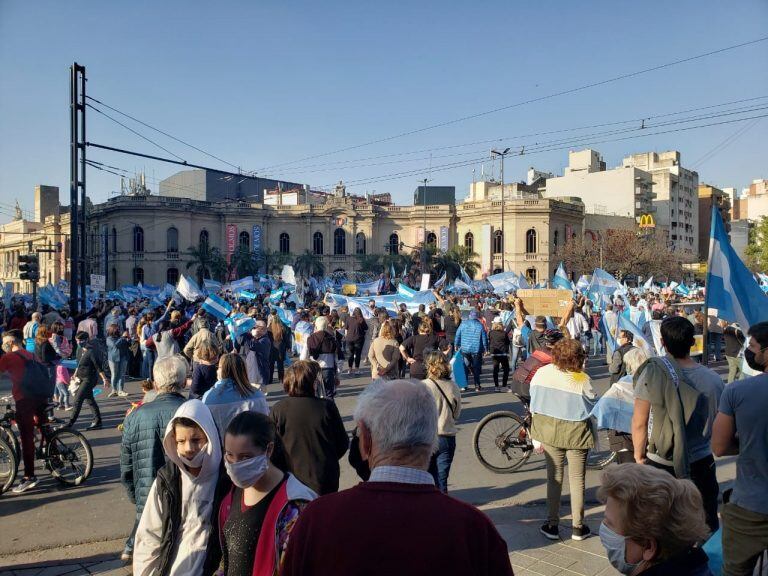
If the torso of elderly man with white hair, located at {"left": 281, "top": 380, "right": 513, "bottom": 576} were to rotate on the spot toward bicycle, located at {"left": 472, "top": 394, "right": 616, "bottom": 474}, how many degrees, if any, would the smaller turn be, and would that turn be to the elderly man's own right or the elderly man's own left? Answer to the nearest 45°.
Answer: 0° — they already face it

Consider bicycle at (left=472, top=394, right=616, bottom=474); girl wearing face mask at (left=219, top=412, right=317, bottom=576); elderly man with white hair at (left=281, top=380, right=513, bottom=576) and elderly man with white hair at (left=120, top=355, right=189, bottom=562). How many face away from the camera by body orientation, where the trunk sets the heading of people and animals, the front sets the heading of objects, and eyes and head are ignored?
2

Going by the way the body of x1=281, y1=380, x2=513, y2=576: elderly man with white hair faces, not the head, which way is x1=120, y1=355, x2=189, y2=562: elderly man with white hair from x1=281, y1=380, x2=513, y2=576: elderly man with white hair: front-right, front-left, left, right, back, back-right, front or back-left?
front-left

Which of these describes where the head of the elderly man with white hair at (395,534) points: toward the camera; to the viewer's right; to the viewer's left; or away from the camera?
away from the camera

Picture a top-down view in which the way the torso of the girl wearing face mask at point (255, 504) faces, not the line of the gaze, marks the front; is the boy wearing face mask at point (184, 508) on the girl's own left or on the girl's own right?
on the girl's own right

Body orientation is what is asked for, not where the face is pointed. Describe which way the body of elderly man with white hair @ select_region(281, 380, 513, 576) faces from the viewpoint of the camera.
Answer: away from the camera

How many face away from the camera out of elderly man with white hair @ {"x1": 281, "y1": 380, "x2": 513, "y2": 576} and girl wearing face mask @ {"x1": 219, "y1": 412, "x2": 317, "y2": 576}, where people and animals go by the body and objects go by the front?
1

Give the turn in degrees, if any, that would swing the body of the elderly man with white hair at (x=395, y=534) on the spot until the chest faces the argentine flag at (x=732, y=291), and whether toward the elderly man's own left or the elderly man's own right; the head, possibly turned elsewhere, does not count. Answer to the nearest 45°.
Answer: approximately 45° to the elderly man's own right

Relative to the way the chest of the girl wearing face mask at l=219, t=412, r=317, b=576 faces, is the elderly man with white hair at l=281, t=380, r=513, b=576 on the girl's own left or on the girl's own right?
on the girl's own left

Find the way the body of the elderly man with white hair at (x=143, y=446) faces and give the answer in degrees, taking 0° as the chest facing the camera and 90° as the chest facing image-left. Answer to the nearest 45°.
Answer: approximately 180°

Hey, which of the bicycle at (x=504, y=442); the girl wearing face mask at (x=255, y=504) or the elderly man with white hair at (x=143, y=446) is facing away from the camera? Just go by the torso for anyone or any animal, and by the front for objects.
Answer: the elderly man with white hair

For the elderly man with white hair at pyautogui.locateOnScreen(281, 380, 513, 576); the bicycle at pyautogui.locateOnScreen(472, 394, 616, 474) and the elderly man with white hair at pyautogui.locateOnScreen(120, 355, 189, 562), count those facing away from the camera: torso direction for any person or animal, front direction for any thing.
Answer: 2
